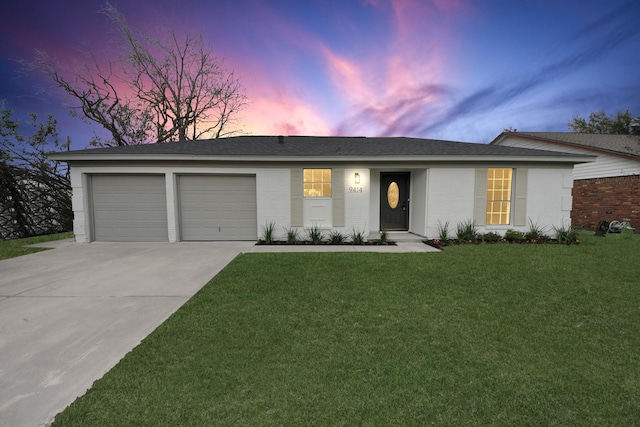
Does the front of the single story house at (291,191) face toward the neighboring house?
no

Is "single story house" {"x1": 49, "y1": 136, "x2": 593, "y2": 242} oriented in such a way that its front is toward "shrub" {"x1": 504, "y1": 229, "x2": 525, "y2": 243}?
no

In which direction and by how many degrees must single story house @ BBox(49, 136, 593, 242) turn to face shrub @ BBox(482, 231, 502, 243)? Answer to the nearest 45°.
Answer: approximately 90° to its left

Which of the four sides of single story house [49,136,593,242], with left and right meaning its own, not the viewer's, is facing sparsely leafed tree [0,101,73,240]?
right

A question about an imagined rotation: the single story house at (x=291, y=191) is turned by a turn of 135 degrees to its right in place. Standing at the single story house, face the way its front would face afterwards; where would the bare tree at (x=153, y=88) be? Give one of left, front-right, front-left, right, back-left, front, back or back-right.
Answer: front

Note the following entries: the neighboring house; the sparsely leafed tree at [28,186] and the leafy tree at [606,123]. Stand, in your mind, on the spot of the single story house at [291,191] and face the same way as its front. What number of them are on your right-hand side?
1

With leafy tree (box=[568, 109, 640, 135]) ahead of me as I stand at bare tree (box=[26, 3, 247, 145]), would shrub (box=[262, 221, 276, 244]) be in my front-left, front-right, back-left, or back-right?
front-right

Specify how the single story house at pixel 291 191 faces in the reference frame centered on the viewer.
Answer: facing the viewer
